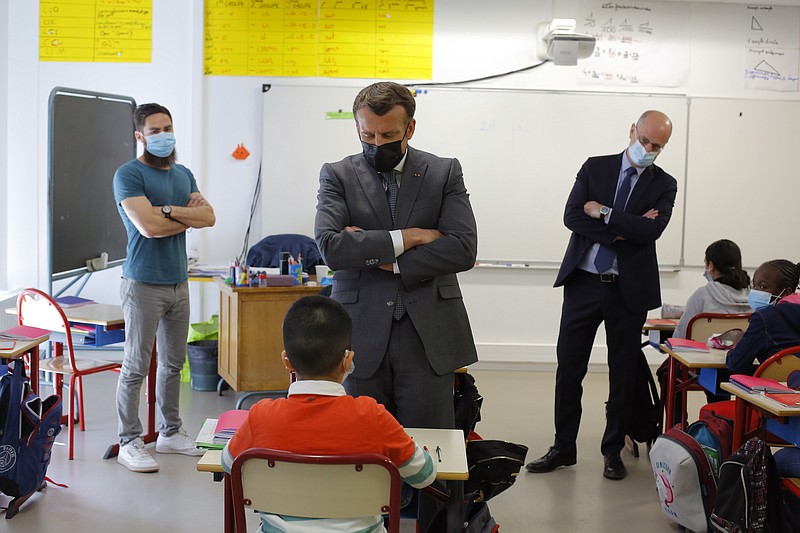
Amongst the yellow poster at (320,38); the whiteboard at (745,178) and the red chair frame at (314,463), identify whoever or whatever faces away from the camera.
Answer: the red chair frame

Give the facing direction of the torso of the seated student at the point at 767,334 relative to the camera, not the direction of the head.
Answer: to the viewer's left

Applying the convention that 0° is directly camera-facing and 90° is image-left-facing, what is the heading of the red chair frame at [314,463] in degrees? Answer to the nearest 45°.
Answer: approximately 180°

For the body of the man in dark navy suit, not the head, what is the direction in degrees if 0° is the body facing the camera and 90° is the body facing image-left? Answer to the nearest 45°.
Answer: approximately 0°

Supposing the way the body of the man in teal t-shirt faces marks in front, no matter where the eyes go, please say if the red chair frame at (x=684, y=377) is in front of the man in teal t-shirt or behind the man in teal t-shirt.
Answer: in front

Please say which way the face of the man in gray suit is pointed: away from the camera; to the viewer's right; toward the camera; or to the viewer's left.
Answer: toward the camera

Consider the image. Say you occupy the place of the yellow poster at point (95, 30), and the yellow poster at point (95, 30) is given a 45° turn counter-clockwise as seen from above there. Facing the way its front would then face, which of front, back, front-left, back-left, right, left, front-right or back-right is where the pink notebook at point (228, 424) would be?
front-right

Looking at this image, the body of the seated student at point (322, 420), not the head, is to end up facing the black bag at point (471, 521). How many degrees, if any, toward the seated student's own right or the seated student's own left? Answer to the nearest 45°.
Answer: approximately 45° to the seated student's own right

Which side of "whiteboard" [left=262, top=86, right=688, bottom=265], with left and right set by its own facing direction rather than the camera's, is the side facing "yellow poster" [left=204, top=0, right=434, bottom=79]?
right

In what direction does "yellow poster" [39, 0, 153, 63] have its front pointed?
toward the camera

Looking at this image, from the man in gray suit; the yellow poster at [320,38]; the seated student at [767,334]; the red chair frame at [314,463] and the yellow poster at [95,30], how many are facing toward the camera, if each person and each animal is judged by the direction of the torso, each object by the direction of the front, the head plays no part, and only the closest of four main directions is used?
3

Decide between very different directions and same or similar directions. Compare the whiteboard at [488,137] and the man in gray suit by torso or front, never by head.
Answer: same or similar directions
